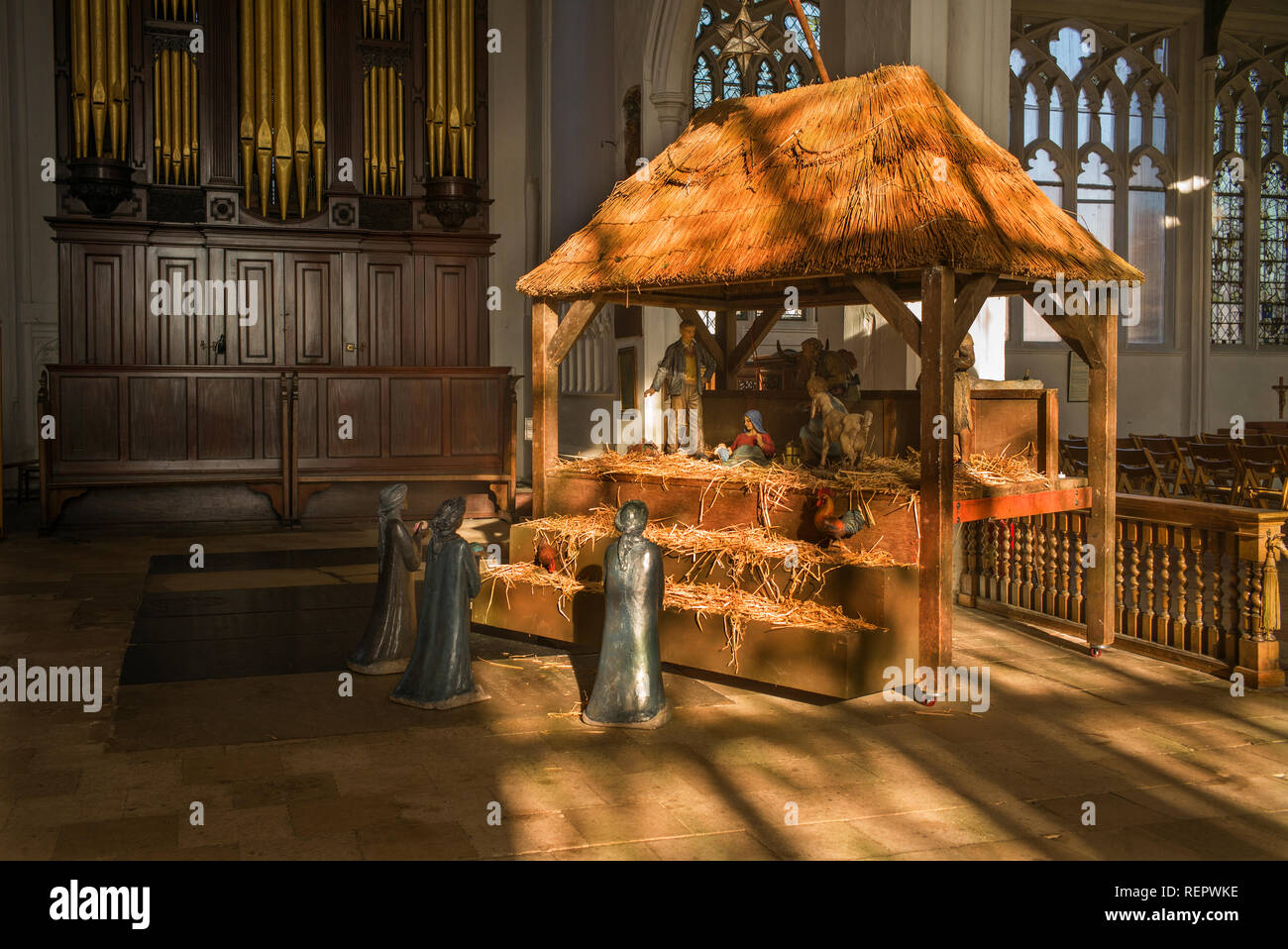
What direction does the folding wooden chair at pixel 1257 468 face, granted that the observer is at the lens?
facing away from the viewer and to the right of the viewer

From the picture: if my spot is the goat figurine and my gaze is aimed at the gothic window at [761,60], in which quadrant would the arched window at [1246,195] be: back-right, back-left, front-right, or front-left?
front-right

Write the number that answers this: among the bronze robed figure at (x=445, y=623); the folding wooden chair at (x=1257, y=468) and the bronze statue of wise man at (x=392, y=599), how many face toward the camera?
0

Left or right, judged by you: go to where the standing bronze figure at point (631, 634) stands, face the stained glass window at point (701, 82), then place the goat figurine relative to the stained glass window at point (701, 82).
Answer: right

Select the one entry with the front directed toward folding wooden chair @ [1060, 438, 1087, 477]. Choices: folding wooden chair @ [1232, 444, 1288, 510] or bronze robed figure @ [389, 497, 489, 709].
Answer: the bronze robed figure

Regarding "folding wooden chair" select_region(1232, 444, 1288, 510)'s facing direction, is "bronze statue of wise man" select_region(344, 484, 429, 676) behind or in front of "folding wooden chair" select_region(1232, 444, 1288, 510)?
behind

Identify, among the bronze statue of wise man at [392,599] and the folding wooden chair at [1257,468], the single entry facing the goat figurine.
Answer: the bronze statue of wise man

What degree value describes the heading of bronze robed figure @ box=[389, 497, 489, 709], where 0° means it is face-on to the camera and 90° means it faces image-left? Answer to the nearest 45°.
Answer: approximately 225°

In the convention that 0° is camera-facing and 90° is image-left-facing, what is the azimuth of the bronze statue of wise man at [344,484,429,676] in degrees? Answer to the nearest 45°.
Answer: approximately 270°

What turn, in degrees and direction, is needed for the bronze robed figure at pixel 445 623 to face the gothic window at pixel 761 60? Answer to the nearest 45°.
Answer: approximately 45° to its left

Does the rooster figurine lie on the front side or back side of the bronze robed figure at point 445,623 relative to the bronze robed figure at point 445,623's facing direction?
on the front side

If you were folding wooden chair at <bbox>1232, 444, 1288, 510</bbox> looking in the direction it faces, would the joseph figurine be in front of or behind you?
behind

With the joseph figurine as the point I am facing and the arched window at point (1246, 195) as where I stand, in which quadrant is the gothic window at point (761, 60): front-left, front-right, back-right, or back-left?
front-right

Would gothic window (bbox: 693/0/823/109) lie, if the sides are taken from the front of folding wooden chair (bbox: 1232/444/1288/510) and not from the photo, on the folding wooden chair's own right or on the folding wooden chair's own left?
on the folding wooden chair's own left
